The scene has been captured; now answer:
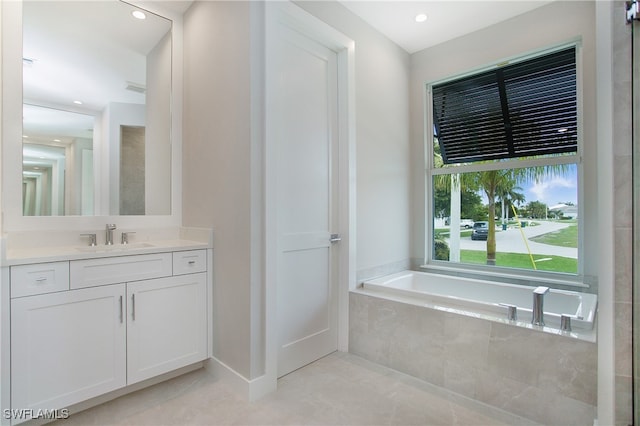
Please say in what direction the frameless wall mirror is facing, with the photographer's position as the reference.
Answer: facing the viewer and to the right of the viewer

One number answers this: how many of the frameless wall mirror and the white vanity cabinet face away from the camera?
0

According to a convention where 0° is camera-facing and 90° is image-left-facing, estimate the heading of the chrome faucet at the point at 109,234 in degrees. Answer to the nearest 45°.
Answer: approximately 315°
